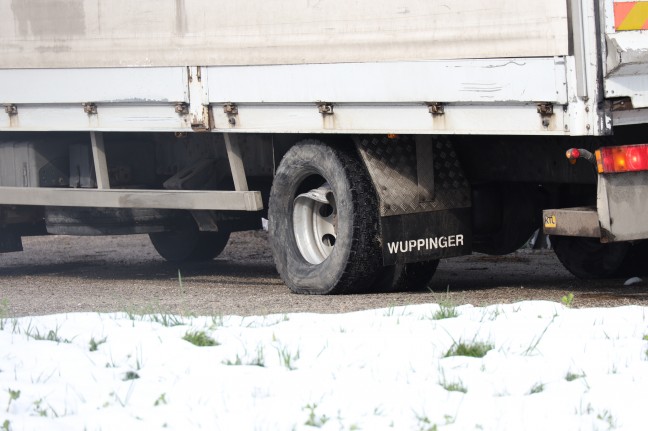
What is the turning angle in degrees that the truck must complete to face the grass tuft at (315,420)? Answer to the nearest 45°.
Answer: approximately 135° to its left

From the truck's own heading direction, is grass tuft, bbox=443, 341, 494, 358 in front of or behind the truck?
behind

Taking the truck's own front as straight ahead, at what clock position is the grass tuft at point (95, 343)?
The grass tuft is roughly at 8 o'clock from the truck.

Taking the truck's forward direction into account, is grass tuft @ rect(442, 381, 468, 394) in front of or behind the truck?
behind

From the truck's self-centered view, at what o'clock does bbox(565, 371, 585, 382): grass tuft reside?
The grass tuft is roughly at 7 o'clock from the truck.

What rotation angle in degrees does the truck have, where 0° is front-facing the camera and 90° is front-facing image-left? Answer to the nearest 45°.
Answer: approximately 135°
